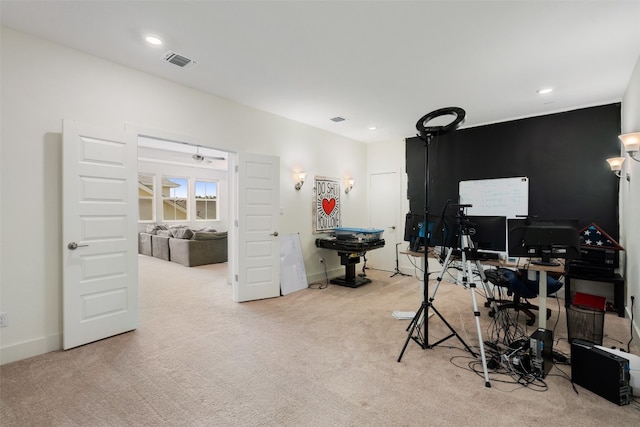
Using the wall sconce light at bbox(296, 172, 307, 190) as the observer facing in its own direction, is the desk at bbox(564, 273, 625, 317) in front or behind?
in front

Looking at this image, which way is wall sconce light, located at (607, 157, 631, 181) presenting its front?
to the viewer's left

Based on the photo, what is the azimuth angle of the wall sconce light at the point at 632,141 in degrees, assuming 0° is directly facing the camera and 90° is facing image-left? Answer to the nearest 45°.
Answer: approximately 90°

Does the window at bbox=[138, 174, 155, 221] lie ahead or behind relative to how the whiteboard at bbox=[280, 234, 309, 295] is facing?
behind

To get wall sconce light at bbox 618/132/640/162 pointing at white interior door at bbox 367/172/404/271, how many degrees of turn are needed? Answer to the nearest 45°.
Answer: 0° — it already faces it

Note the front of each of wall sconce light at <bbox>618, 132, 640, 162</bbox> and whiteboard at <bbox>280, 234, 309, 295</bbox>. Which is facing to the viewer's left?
the wall sconce light

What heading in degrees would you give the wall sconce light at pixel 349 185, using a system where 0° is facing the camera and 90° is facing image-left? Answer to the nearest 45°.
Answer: approximately 315°
